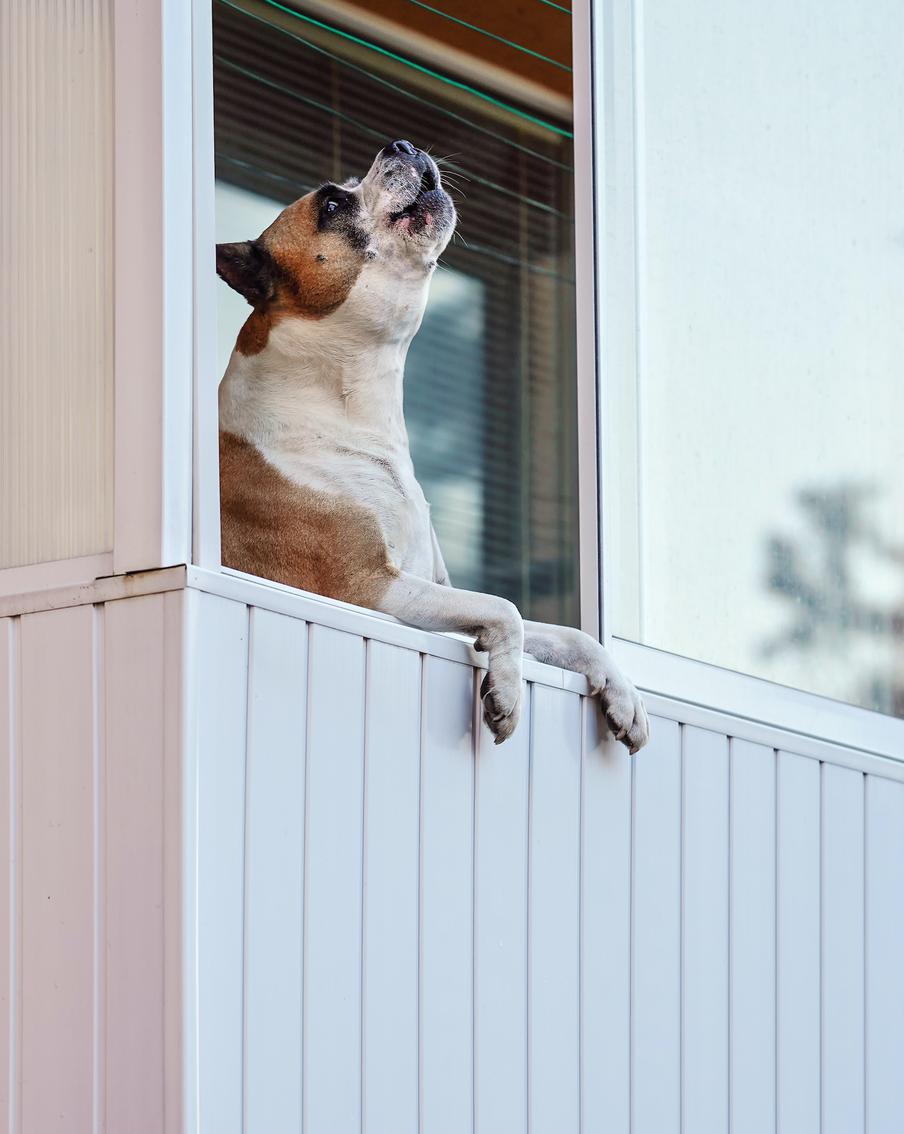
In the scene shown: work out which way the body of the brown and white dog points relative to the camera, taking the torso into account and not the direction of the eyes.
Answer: to the viewer's right

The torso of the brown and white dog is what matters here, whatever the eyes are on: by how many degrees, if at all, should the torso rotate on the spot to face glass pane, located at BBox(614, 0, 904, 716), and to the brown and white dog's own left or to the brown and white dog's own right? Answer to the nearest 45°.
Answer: approximately 45° to the brown and white dog's own left
